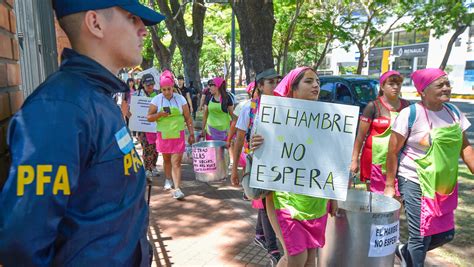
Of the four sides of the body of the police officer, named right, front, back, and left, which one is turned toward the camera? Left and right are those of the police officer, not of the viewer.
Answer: right

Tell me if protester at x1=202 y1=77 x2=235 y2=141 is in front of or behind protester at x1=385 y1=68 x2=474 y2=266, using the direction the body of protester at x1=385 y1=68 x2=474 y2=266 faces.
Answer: behind

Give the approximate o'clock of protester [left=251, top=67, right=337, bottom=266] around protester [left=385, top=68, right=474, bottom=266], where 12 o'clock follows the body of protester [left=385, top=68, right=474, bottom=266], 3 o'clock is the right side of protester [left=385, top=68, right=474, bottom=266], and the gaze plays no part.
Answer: protester [left=251, top=67, right=337, bottom=266] is roughly at 3 o'clock from protester [left=385, top=68, right=474, bottom=266].

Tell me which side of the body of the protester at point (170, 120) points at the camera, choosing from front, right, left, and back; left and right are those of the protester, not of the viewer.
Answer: front

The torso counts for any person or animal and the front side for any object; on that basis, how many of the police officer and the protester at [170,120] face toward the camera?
1

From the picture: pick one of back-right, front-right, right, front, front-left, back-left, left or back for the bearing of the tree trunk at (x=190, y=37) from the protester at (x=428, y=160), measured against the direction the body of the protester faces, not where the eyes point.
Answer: back

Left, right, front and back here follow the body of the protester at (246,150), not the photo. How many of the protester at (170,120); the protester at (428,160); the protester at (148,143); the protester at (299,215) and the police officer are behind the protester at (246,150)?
2

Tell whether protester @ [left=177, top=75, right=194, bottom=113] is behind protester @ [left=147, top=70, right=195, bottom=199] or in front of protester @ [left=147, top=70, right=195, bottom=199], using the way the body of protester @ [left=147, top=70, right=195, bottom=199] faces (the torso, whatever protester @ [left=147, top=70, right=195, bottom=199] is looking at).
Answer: behind

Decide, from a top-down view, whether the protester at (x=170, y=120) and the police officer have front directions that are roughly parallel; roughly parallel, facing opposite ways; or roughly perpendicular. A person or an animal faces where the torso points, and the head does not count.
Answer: roughly perpendicular

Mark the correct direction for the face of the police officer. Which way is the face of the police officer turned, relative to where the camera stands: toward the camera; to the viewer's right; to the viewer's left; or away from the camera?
to the viewer's right

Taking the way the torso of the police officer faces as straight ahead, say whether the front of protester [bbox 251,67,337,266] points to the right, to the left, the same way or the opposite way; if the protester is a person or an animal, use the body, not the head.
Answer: to the right

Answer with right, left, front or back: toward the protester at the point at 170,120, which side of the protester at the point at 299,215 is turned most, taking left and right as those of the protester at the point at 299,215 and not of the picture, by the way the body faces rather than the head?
back

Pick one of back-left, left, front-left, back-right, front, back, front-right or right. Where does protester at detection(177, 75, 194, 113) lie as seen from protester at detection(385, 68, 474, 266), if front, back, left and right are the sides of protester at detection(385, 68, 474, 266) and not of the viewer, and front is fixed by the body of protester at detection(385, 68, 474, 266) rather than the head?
back

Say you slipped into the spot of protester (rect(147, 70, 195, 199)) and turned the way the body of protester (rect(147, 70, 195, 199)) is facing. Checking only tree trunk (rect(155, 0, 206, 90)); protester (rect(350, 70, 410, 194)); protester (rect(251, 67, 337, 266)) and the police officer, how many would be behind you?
1

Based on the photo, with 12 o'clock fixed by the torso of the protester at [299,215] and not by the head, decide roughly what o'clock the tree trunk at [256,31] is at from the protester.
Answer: The tree trunk is roughly at 7 o'clock from the protester.
